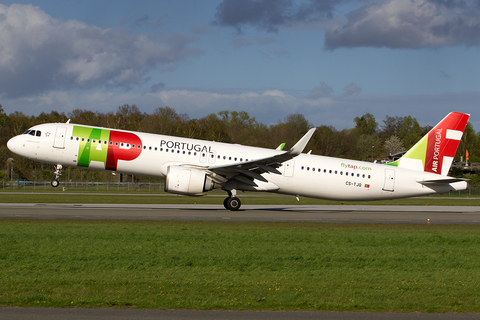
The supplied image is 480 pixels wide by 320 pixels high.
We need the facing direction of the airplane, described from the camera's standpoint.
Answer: facing to the left of the viewer
